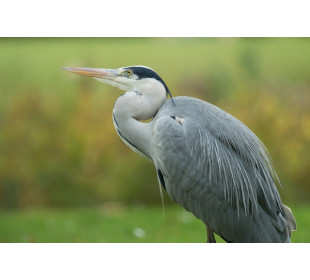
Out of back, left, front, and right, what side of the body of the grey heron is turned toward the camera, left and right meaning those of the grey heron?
left
